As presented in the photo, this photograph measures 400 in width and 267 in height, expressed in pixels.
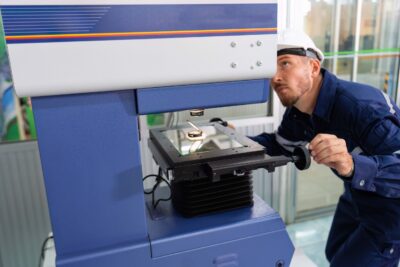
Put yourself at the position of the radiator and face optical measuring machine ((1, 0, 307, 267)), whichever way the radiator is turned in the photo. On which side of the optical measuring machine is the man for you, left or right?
left

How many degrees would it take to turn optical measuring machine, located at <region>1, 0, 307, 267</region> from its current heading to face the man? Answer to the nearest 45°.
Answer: approximately 45° to its left

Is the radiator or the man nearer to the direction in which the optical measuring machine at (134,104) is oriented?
the man

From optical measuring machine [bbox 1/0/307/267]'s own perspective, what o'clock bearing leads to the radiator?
The radiator is roughly at 8 o'clock from the optical measuring machine.

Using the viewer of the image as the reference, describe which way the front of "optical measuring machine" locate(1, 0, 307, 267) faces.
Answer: facing to the right of the viewer
